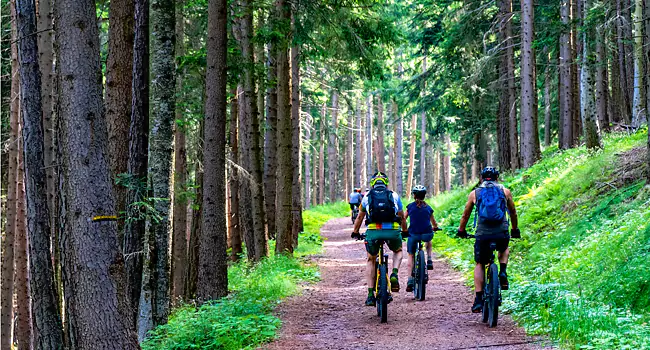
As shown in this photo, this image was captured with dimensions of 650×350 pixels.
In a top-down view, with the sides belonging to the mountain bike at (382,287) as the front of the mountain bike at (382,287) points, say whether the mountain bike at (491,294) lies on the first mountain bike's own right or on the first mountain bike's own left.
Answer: on the first mountain bike's own right

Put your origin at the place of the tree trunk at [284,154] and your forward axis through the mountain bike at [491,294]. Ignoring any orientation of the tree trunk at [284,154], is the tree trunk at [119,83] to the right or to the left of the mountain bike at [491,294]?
right

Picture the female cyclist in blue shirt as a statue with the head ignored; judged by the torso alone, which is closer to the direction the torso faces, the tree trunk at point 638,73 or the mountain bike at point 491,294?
the tree trunk

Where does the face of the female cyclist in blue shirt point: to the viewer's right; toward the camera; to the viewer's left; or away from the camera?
away from the camera

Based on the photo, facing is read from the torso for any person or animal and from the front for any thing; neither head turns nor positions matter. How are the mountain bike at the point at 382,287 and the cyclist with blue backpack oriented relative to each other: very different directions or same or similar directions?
same or similar directions

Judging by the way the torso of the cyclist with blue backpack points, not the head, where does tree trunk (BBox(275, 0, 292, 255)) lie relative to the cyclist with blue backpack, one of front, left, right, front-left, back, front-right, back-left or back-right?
front-left

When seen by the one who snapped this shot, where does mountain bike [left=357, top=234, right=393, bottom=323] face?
facing away from the viewer

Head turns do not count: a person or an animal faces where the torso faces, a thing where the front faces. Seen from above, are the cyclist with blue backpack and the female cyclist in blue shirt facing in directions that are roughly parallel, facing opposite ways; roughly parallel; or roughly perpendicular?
roughly parallel

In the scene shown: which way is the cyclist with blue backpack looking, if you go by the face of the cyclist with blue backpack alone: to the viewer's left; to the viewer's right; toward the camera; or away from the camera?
away from the camera

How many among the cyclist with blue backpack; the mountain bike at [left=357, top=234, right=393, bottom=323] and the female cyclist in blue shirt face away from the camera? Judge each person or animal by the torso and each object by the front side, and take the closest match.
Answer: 3

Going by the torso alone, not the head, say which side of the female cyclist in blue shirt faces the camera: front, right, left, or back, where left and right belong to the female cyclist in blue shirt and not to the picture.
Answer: back

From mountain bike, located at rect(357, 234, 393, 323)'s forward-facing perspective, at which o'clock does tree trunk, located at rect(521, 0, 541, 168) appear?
The tree trunk is roughly at 1 o'clock from the mountain bike.

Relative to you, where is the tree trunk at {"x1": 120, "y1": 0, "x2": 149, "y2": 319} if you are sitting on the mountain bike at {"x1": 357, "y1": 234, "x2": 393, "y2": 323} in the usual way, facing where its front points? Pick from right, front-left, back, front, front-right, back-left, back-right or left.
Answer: left

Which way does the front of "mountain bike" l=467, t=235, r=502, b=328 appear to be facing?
away from the camera

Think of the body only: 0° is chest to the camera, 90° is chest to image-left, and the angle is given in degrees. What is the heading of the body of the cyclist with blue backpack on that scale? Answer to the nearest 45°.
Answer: approximately 180°

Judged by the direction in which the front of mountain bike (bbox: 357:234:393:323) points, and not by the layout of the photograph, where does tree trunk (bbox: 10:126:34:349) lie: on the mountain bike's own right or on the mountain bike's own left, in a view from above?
on the mountain bike's own left

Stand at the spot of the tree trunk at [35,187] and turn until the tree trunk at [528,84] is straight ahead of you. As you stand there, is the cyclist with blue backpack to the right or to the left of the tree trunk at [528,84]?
right

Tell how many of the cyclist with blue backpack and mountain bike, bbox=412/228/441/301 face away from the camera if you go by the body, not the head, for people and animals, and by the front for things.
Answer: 2

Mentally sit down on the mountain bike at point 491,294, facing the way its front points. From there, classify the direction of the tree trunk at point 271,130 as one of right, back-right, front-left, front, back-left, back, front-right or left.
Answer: front-left
